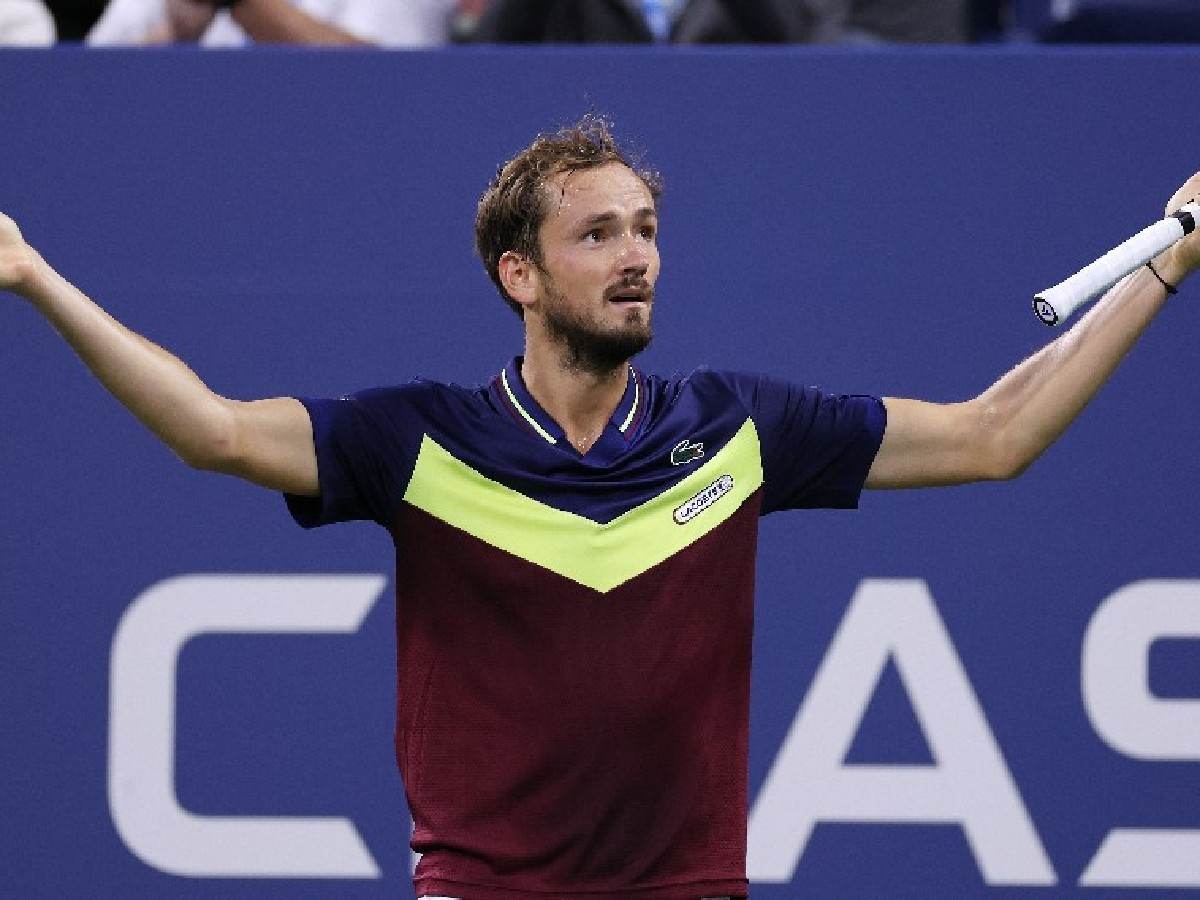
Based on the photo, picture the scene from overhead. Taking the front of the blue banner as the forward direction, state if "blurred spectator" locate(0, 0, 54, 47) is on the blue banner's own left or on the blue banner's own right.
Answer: on the blue banner's own right

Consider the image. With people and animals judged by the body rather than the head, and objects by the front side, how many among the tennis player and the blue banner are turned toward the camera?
2

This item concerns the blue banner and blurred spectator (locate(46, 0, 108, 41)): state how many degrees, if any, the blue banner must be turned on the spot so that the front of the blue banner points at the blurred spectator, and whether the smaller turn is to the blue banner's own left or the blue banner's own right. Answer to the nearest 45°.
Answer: approximately 135° to the blue banner's own right

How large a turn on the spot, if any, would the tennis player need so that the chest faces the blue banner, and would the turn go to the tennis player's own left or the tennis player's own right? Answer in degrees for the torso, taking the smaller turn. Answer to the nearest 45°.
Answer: approximately 180°

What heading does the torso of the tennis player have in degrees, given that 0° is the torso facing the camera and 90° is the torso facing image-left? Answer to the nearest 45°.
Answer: approximately 0°

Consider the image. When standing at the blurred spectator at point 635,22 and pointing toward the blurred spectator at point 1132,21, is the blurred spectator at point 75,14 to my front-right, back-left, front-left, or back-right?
back-left

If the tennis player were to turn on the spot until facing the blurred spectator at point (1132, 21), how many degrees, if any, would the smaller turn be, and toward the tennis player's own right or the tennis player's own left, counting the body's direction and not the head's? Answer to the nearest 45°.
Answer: approximately 135° to the tennis player's own left
